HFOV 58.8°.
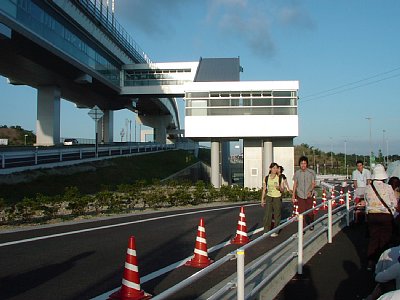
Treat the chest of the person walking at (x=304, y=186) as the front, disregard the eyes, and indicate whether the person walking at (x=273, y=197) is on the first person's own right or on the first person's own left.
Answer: on the first person's own right

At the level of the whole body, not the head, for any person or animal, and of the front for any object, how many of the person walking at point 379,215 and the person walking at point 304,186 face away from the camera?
1

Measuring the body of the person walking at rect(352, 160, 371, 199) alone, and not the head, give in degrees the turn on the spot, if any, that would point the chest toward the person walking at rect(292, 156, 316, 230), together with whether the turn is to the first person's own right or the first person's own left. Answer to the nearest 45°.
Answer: approximately 45° to the first person's own right

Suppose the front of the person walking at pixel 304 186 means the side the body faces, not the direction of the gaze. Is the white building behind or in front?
behind

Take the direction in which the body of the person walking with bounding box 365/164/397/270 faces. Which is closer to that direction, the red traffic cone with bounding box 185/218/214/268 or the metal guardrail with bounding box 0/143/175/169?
the metal guardrail

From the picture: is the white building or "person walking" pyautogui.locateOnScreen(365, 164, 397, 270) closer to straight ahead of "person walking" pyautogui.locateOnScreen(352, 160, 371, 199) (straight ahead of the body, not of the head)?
the person walking

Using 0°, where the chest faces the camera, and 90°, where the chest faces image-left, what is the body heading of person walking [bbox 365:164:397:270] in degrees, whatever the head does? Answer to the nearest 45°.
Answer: approximately 180°
